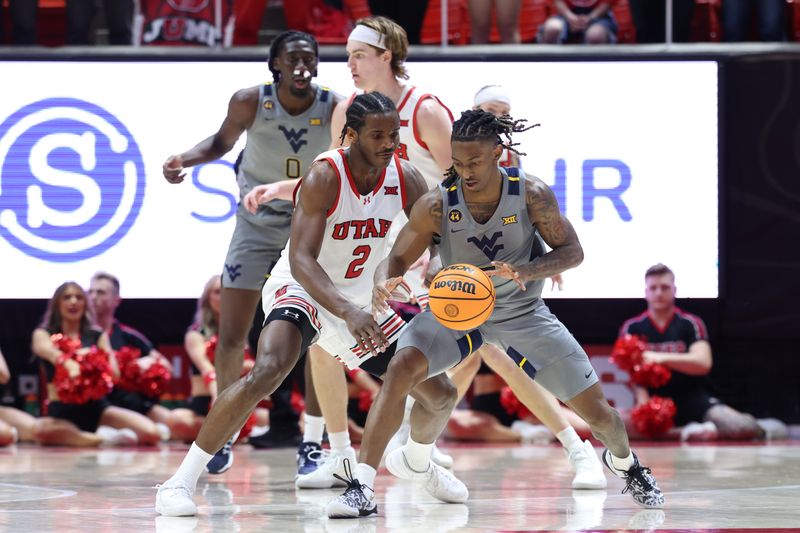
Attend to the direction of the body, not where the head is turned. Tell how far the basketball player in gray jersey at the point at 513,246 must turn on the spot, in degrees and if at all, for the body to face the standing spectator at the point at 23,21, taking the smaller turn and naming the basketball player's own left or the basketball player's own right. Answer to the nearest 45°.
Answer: approximately 135° to the basketball player's own right

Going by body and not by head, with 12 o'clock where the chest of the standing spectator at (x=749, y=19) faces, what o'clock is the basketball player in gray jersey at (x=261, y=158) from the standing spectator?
The basketball player in gray jersey is roughly at 1 o'clock from the standing spectator.

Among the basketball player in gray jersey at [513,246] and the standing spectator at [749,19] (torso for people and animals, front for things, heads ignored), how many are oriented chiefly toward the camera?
2

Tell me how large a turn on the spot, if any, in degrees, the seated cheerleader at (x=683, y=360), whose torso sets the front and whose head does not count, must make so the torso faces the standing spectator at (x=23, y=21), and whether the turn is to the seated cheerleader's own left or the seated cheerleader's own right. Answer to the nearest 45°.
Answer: approximately 90° to the seated cheerleader's own right

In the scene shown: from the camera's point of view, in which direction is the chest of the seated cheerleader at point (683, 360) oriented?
toward the camera

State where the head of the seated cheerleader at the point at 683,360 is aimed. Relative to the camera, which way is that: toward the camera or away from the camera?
toward the camera

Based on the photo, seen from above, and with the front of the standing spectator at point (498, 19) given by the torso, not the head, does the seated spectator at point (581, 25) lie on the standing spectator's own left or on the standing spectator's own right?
on the standing spectator's own left

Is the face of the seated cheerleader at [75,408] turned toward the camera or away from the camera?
toward the camera

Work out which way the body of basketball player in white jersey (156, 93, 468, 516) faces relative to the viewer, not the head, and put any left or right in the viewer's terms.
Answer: facing the viewer and to the right of the viewer

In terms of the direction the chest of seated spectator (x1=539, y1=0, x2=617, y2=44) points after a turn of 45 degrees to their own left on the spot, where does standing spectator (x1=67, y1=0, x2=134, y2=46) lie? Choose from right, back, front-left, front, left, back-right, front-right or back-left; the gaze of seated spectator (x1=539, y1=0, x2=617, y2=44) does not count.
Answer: back-right

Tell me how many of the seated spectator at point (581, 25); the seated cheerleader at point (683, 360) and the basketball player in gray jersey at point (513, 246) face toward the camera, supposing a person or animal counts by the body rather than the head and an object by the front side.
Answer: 3

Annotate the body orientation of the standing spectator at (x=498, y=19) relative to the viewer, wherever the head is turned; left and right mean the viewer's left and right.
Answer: facing the viewer

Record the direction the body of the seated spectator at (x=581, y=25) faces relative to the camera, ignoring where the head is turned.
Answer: toward the camera

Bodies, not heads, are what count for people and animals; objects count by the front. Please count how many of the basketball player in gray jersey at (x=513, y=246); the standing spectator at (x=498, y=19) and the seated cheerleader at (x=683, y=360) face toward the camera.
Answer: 3
